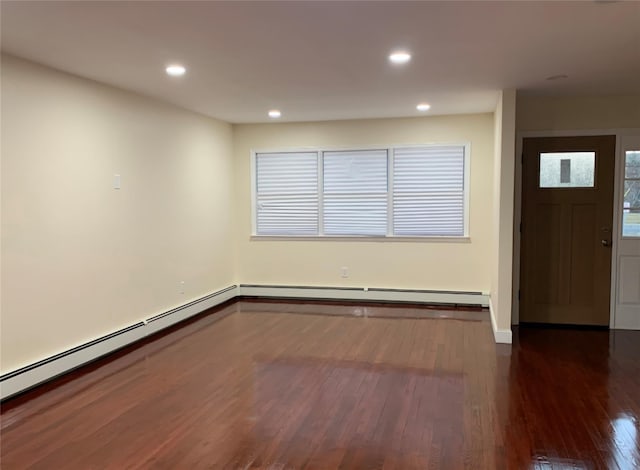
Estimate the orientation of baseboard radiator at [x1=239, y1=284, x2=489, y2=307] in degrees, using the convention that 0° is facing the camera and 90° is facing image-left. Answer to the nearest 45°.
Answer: approximately 0°

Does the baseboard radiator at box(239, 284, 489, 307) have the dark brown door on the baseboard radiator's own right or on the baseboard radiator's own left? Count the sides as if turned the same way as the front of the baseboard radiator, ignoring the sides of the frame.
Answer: on the baseboard radiator's own left
